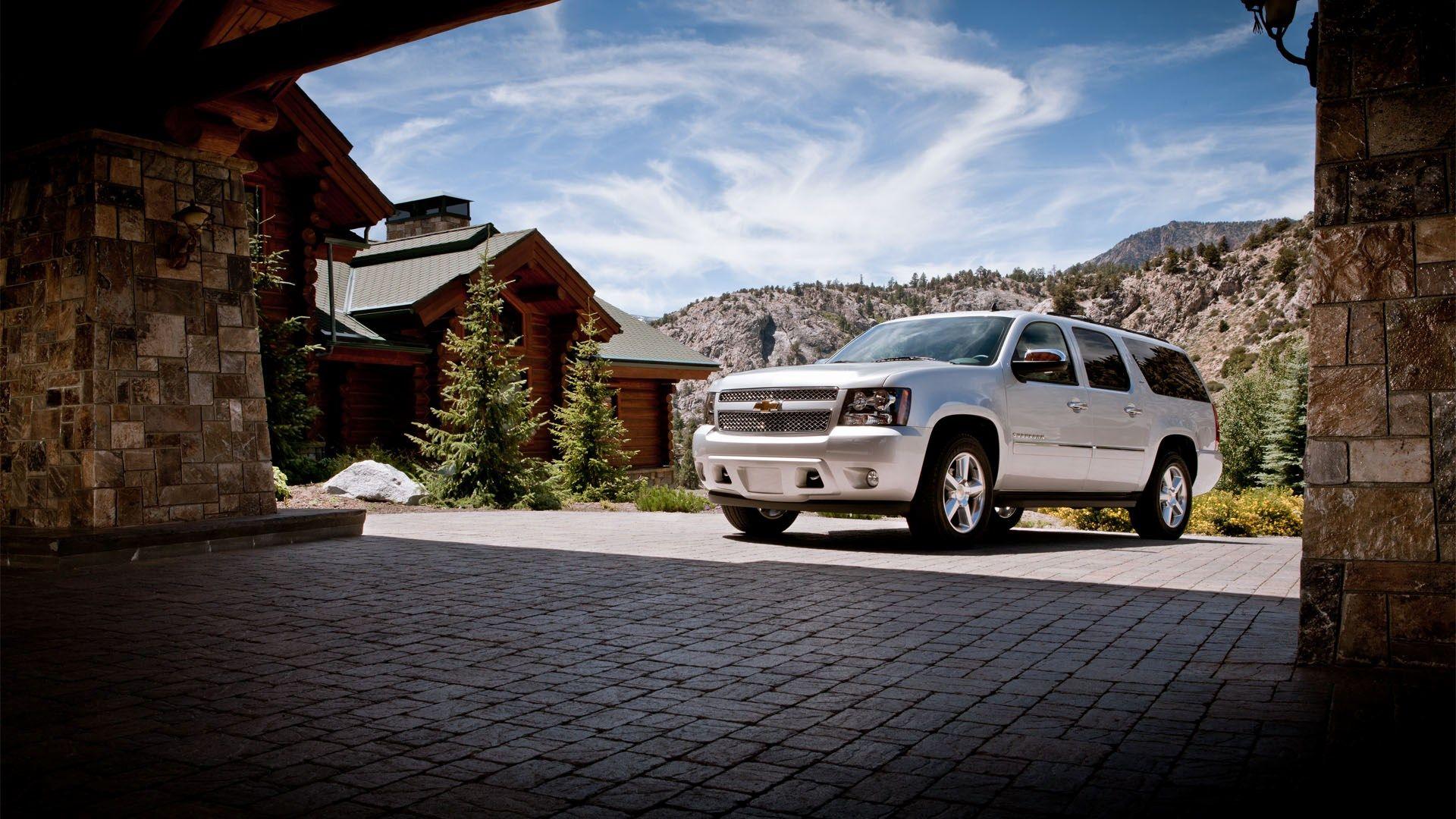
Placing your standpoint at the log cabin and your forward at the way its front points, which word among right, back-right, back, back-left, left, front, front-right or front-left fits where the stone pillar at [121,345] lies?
front-right

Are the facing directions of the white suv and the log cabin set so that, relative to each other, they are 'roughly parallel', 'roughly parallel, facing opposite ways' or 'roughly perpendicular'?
roughly perpendicular

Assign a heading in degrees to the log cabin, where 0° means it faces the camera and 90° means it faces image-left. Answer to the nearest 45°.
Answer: approximately 315°

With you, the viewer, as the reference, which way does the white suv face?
facing the viewer and to the left of the viewer

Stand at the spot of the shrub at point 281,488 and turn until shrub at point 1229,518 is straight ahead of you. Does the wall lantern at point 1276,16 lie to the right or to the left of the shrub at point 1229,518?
right

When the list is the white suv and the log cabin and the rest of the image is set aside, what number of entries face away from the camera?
0

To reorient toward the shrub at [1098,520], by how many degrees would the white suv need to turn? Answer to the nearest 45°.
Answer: approximately 135° to its right

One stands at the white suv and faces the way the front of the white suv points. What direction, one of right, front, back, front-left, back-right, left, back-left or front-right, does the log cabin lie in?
right

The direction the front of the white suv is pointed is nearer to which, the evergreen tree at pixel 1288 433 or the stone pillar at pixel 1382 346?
the stone pillar

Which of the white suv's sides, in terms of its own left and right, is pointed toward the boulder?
right

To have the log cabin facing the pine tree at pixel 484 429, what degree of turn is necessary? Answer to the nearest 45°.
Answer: approximately 45° to its right

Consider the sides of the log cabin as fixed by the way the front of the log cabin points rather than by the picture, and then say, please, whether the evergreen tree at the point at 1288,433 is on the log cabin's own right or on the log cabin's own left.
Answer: on the log cabin's own left

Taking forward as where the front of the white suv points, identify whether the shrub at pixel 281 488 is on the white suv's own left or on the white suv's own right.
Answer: on the white suv's own right

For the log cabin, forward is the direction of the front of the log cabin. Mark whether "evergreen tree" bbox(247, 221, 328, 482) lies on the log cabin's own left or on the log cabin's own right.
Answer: on the log cabin's own right
